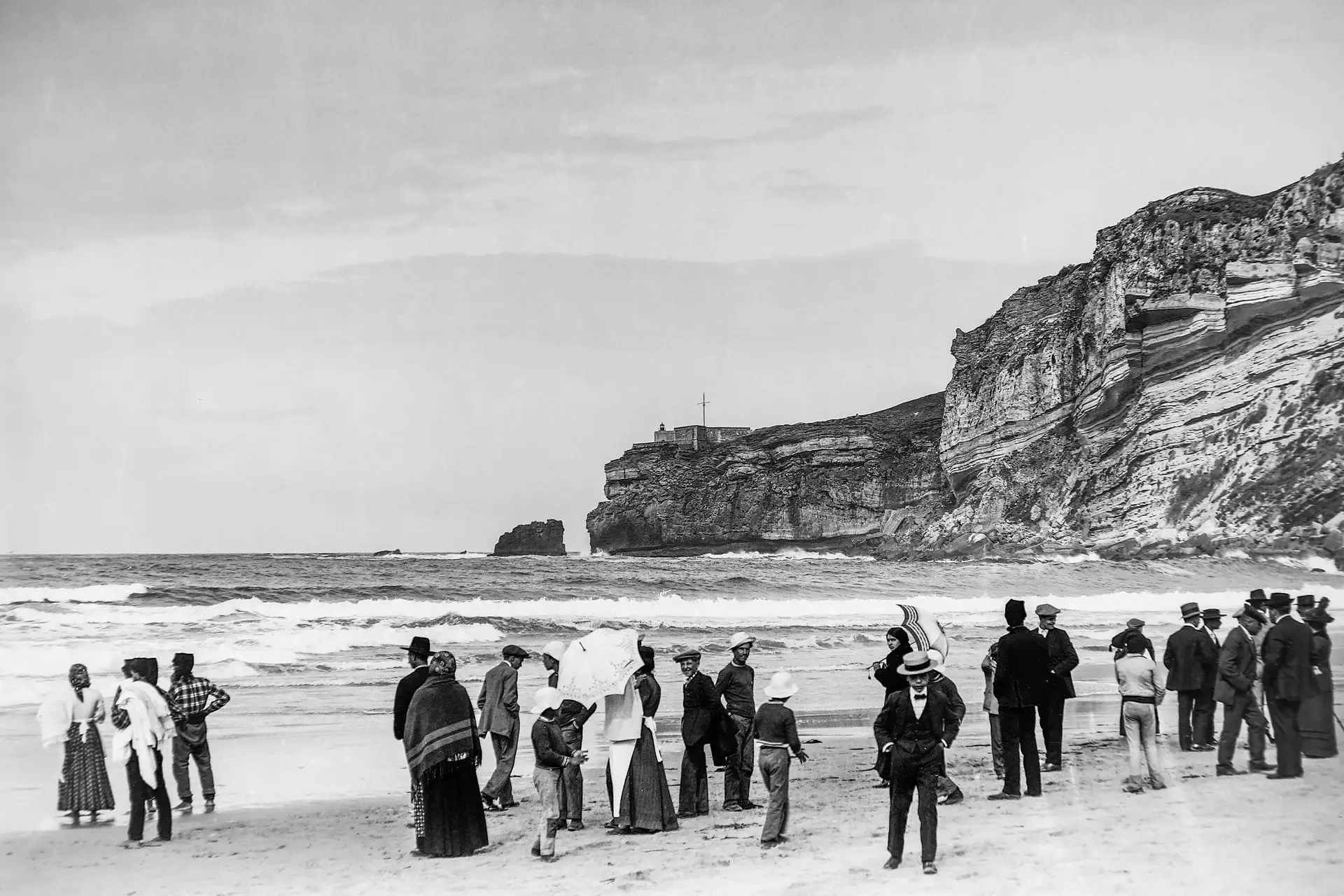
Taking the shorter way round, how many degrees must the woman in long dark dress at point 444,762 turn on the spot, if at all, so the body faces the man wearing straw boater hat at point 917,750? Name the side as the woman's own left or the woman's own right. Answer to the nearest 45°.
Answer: approximately 135° to the woman's own right

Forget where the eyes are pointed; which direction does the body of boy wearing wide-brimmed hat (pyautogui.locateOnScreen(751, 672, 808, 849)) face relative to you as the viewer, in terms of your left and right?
facing away from the viewer and to the right of the viewer

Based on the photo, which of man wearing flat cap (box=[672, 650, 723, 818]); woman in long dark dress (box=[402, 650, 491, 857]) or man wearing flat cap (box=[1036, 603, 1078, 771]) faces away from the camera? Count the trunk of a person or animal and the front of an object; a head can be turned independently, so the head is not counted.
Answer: the woman in long dark dress

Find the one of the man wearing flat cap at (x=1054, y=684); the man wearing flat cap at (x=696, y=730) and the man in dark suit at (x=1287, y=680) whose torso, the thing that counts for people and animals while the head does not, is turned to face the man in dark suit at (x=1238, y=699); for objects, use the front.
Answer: the man in dark suit at (x=1287, y=680)

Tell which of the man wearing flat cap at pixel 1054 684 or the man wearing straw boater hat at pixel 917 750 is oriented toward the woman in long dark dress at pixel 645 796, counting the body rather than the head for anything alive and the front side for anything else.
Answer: the man wearing flat cap

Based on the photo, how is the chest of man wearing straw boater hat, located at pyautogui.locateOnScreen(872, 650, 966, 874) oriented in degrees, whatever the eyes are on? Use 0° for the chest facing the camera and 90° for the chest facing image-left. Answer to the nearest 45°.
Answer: approximately 0°

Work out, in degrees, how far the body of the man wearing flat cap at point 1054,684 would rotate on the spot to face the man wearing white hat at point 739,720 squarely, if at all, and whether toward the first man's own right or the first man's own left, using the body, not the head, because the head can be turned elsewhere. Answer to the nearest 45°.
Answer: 0° — they already face them

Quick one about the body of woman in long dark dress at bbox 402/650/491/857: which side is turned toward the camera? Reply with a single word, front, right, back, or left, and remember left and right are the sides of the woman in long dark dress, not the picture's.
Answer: back

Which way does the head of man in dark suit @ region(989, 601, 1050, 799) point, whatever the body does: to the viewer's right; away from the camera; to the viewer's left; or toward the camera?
away from the camera

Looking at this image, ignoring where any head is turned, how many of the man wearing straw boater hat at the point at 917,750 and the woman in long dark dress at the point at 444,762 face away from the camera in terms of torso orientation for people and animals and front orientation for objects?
1

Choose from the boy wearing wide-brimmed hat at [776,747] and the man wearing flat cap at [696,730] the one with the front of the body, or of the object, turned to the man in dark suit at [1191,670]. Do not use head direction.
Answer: the boy wearing wide-brimmed hat

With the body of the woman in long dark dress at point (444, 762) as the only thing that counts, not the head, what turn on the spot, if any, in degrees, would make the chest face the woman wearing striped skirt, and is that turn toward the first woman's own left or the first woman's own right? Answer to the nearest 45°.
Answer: approximately 45° to the first woman's own left

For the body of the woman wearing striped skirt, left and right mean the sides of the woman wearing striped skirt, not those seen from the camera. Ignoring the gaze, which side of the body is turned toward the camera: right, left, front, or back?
back

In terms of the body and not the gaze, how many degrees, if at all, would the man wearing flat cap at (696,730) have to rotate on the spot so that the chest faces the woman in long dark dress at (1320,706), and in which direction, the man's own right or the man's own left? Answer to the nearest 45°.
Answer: approximately 135° to the man's own left

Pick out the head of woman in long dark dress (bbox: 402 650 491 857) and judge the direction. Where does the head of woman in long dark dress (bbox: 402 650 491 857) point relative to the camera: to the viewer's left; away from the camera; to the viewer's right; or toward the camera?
away from the camera

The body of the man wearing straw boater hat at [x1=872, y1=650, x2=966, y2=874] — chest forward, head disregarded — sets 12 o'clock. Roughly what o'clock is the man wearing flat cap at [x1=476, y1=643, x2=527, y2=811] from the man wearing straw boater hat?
The man wearing flat cap is roughly at 4 o'clock from the man wearing straw boater hat.
